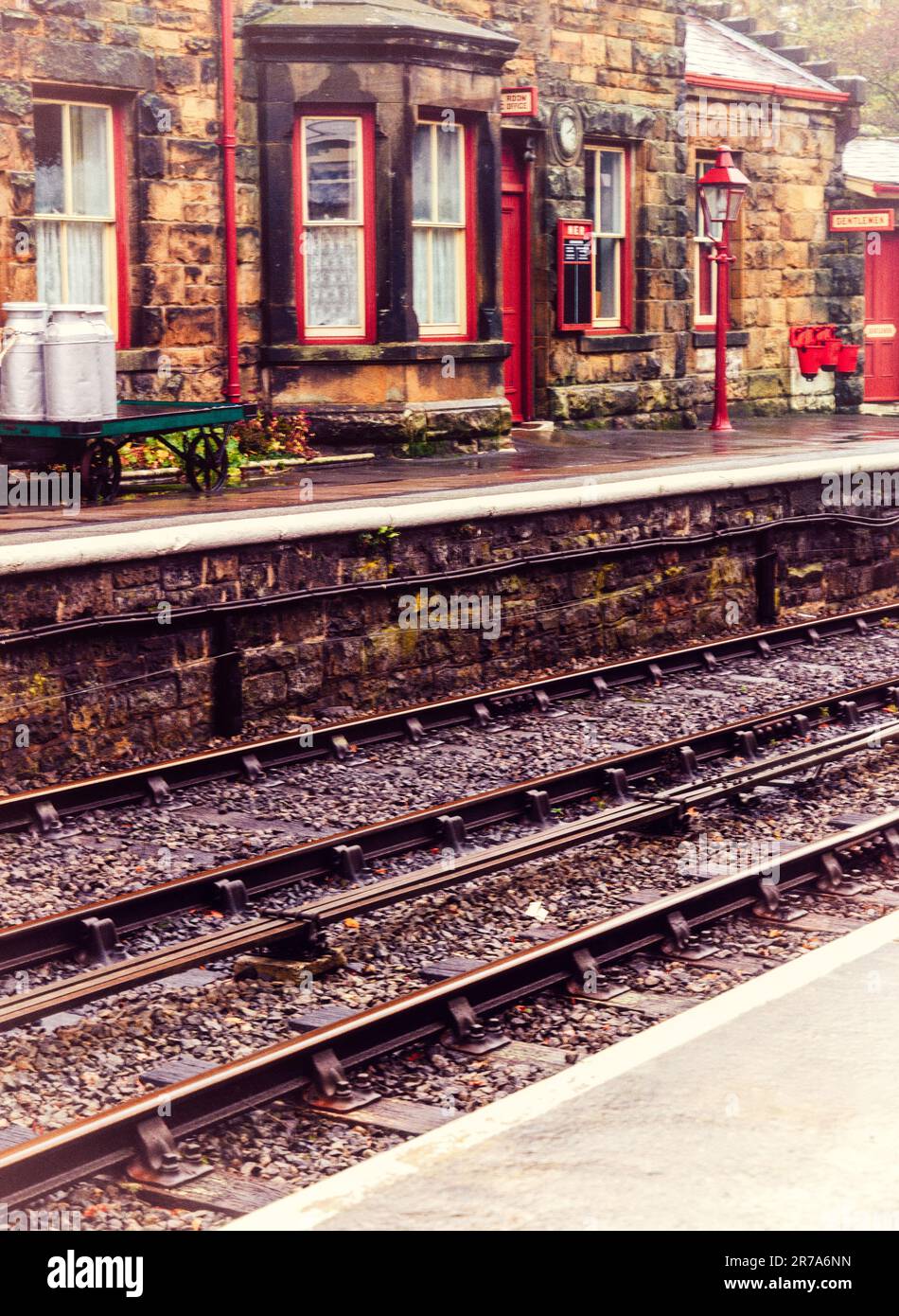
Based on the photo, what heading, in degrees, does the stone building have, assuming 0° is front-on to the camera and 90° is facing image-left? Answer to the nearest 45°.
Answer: approximately 315°

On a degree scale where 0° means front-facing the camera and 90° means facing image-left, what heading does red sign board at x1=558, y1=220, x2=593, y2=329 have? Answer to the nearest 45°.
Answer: approximately 315°

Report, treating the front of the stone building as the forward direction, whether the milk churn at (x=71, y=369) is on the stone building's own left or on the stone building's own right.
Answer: on the stone building's own right

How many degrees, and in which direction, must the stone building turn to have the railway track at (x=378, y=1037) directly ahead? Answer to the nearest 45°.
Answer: approximately 45° to its right

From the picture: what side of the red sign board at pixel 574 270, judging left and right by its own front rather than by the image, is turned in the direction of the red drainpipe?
right
